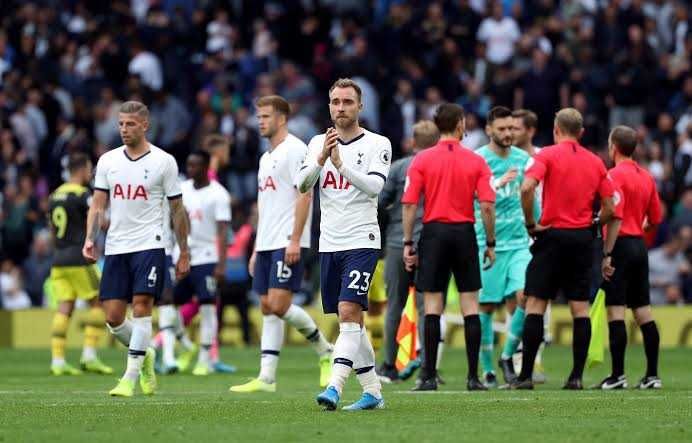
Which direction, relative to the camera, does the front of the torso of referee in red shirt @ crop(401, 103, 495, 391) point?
away from the camera

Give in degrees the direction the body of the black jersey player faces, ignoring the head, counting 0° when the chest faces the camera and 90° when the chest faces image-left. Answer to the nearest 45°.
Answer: approximately 225°

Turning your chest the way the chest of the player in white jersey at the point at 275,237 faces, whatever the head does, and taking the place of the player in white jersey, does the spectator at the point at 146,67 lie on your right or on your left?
on your right

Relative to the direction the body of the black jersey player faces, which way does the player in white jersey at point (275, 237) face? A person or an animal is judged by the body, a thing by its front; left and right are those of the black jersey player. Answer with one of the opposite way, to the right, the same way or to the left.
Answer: the opposite way

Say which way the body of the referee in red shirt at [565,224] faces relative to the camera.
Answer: away from the camera

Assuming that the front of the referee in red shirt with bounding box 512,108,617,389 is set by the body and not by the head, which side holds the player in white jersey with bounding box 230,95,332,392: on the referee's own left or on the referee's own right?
on the referee's own left

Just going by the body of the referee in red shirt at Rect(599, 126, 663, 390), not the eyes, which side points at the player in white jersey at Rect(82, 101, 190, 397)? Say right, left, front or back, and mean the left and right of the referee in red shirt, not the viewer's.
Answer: left

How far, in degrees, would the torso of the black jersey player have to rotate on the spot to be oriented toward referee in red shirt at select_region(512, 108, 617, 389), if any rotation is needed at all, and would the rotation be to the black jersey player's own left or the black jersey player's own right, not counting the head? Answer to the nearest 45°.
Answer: approximately 90° to the black jersey player's own right

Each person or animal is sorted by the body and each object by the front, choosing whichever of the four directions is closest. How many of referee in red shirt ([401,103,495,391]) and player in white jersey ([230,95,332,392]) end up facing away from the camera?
1
